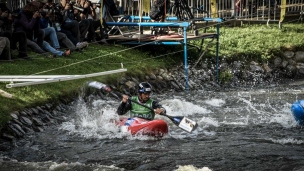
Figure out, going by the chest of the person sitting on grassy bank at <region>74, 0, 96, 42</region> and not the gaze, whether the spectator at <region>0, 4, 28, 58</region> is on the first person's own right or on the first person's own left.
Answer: on the first person's own right

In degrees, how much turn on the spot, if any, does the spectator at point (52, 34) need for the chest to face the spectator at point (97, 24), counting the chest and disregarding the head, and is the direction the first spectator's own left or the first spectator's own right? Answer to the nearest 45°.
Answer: approximately 90° to the first spectator's own left

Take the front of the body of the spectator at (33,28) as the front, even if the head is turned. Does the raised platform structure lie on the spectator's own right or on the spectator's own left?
on the spectator's own left

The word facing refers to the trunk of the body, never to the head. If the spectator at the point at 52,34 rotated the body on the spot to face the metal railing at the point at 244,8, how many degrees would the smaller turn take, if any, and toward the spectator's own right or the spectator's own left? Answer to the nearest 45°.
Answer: approximately 90° to the spectator's own left
